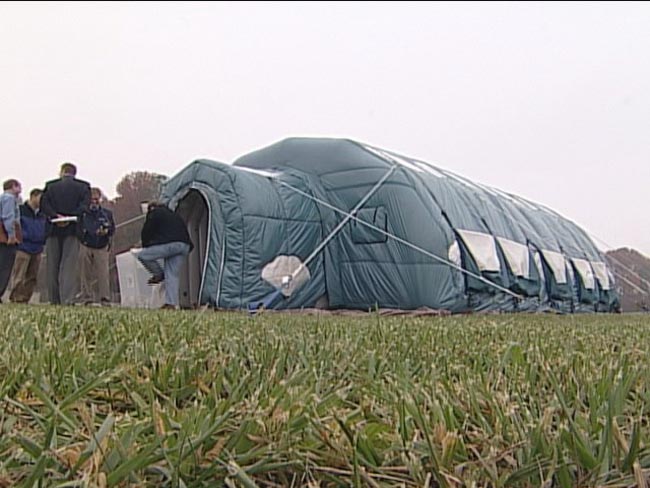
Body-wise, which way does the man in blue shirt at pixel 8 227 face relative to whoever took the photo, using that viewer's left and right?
facing to the right of the viewer

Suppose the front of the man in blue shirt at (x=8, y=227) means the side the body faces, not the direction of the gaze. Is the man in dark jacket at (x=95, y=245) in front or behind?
in front

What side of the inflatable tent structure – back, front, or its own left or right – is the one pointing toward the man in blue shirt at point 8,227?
front

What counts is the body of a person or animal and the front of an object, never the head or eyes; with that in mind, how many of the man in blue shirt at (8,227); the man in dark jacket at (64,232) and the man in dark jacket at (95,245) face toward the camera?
1

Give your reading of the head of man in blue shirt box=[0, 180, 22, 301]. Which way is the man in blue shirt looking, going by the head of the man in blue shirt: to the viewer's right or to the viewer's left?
to the viewer's right

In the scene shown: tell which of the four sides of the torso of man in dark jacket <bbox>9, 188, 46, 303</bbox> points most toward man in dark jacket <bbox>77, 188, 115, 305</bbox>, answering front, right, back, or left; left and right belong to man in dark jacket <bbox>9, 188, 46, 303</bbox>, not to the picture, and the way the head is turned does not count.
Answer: front

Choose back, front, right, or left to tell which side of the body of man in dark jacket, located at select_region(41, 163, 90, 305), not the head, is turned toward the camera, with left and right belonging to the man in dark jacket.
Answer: back

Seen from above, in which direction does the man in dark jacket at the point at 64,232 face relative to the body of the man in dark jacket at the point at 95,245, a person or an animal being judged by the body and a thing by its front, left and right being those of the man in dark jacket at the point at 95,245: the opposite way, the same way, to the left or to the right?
the opposite way

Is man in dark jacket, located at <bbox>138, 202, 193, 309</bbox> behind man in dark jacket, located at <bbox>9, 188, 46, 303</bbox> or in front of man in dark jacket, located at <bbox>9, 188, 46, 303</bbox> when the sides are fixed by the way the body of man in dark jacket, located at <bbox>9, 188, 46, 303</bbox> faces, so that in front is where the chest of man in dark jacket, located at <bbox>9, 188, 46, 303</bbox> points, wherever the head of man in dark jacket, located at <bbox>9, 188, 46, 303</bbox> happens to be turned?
in front

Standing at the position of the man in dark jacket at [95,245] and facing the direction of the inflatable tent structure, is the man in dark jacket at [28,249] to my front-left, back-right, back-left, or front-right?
back-left

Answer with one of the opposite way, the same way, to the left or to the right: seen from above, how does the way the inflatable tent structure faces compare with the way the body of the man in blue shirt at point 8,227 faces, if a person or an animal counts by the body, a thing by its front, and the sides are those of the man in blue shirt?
the opposite way
